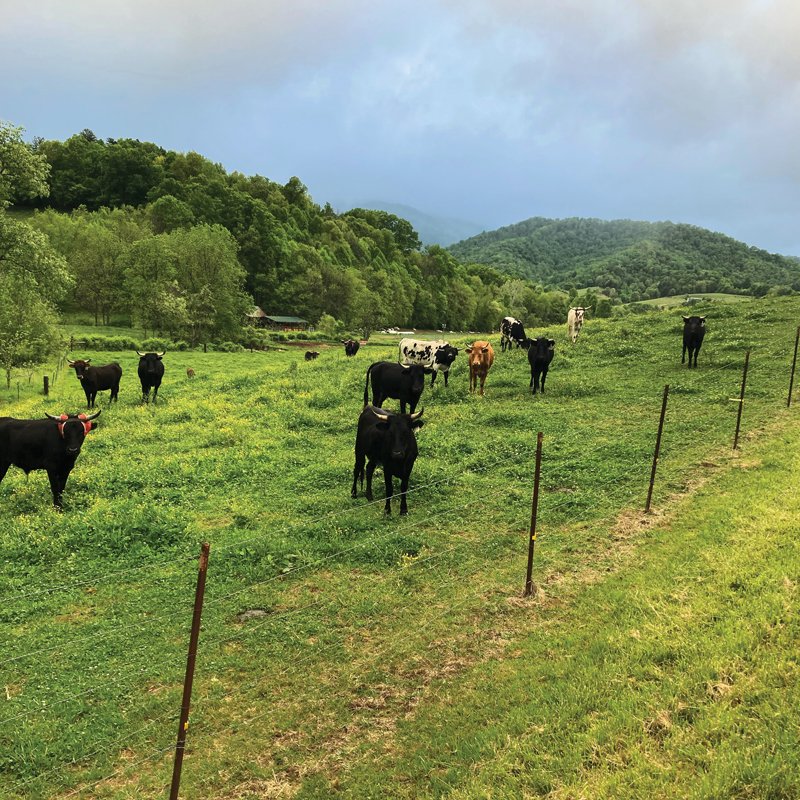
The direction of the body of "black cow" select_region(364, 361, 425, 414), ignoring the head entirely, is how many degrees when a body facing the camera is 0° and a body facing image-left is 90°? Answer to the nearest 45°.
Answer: approximately 315°

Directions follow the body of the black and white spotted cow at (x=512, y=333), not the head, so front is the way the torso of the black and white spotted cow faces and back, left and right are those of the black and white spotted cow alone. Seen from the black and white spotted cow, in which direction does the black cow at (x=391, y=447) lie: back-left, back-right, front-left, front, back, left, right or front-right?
front-right

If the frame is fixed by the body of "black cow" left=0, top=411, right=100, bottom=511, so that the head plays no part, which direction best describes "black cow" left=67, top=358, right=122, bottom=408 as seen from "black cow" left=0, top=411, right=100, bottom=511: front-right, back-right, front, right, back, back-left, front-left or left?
left

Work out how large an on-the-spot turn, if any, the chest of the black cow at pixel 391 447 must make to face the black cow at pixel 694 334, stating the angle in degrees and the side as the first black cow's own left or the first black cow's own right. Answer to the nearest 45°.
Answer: approximately 90° to the first black cow's own left

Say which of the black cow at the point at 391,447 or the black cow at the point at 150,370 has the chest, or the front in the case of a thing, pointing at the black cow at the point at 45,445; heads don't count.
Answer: the black cow at the point at 150,370

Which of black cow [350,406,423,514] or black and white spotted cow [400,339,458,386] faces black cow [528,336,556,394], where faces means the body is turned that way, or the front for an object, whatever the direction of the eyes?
the black and white spotted cow

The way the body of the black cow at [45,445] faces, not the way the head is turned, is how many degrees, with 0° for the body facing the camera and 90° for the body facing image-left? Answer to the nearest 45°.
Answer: approximately 270°
